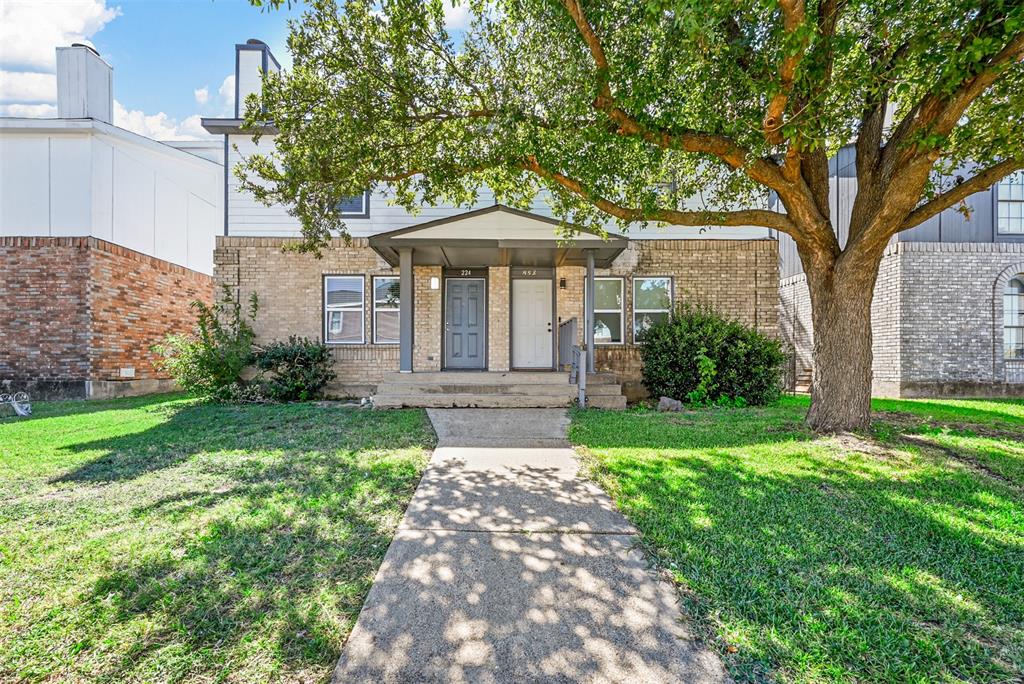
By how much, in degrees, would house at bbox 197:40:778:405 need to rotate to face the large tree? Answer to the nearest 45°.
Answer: approximately 45° to its left

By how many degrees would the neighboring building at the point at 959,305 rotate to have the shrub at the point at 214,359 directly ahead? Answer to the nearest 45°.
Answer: approximately 45° to its right

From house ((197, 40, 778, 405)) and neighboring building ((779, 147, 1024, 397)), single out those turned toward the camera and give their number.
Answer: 2

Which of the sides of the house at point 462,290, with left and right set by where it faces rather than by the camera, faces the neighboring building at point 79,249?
right

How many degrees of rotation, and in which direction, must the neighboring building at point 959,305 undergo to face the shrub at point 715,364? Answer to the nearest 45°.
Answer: approximately 45° to its right

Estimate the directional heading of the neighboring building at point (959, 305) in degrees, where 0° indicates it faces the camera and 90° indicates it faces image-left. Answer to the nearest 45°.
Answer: approximately 0°

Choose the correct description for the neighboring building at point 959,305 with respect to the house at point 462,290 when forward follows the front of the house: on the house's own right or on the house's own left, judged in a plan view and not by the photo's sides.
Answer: on the house's own left

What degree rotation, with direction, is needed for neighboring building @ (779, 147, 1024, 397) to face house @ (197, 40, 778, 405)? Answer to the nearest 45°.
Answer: approximately 45° to its right

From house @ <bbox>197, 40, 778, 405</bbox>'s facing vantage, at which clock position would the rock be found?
The rock is roughly at 10 o'clock from the house.

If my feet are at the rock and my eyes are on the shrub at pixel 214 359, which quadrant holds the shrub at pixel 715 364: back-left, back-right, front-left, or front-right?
back-right

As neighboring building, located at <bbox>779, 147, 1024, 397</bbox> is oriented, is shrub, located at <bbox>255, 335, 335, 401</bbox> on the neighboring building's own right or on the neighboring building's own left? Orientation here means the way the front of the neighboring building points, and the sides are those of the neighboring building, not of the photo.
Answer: on the neighboring building's own right

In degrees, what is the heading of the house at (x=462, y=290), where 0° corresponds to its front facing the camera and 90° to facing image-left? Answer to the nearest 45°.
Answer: approximately 0°

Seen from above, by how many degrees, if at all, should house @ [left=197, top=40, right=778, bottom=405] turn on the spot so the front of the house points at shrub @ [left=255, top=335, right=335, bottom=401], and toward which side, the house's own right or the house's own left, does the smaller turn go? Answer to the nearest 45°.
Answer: approximately 90° to the house's own right

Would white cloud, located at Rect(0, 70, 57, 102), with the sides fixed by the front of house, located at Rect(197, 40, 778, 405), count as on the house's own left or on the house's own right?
on the house's own right
